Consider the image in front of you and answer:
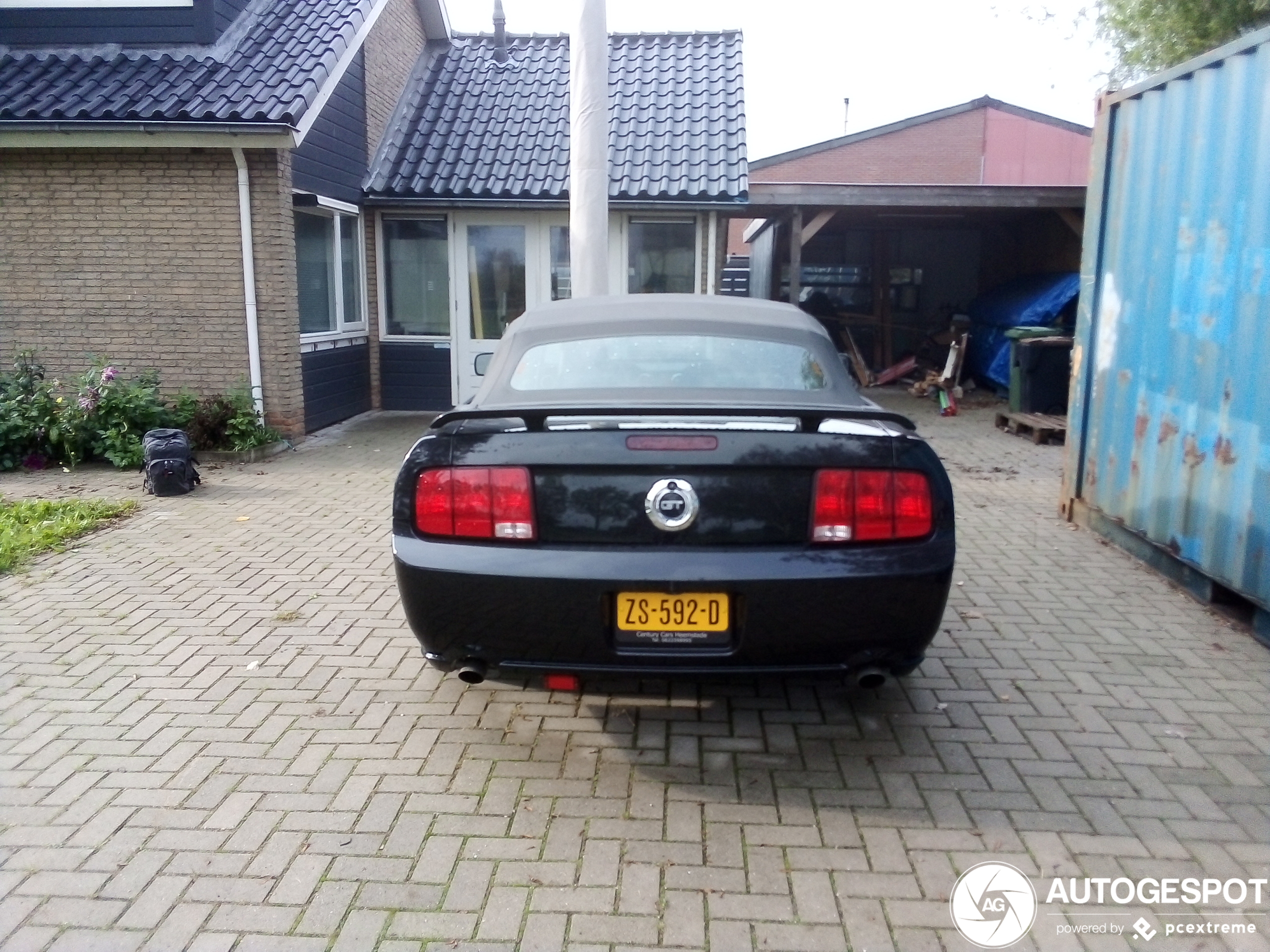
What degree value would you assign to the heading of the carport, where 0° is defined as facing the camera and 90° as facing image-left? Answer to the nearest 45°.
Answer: approximately 0°

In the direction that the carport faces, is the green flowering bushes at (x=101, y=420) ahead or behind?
ahead

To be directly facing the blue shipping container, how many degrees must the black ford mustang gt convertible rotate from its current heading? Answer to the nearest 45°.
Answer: approximately 45° to its right

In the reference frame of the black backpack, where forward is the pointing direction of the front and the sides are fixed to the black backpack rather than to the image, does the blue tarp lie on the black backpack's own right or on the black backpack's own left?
on the black backpack's own left

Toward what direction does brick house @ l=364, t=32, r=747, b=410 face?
toward the camera

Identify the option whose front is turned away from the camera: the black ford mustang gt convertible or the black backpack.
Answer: the black ford mustang gt convertible

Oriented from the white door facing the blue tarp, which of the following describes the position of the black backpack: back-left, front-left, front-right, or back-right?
back-right

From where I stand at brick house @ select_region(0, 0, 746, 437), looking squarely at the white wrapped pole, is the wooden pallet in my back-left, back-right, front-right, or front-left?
front-left

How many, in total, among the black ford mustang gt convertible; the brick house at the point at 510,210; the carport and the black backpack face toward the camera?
3

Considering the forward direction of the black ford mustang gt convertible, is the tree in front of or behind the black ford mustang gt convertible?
in front

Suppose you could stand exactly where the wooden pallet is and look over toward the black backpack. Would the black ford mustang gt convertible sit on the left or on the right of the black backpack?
left

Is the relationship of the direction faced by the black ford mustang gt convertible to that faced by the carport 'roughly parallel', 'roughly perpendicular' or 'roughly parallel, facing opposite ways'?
roughly parallel, facing opposite ways

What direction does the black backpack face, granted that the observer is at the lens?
facing the viewer

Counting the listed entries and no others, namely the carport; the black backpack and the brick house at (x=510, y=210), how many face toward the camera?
3

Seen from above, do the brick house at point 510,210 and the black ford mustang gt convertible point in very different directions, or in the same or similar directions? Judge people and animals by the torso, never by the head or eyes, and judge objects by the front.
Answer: very different directions

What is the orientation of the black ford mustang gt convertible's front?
away from the camera

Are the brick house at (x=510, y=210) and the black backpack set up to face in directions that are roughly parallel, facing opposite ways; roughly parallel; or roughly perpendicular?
roughly parallel

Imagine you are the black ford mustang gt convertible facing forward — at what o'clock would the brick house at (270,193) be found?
The brick house is roughly at 11 o'clock from the black ford mustang gt convertible.
